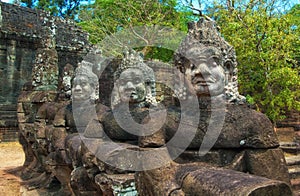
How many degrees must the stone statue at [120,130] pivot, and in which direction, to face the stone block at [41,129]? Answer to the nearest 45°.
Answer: approximately 90° to its right

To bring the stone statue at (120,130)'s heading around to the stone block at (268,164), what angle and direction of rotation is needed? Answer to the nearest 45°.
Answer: approximately 90° to its left

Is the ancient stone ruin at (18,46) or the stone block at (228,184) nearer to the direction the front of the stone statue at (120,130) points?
the stone block

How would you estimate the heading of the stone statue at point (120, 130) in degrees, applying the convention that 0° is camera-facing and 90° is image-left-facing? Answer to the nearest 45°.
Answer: approximately 45°

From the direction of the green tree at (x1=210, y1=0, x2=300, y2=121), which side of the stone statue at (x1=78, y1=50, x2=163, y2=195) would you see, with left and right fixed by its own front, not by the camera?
back

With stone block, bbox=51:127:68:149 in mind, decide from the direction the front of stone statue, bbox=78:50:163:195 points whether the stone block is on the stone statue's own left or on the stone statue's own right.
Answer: on the stone statue's own right

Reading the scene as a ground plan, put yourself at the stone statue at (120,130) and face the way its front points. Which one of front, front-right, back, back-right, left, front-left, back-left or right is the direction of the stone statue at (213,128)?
left

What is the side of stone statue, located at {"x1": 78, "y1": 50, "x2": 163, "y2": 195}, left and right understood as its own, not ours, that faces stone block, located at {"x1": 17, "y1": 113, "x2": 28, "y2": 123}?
right
